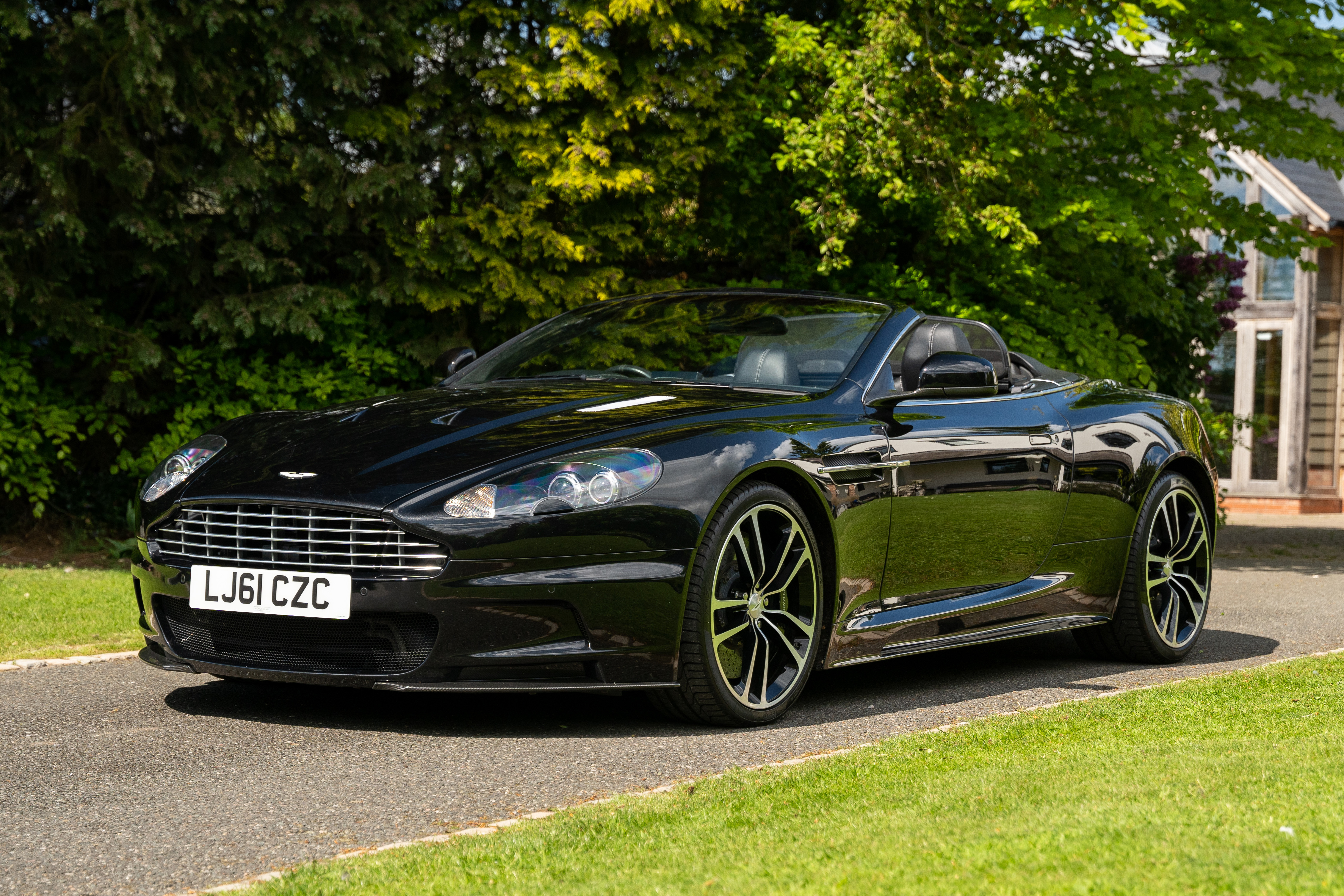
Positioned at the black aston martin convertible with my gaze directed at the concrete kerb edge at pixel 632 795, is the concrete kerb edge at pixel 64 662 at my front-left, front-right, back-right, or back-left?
back-right

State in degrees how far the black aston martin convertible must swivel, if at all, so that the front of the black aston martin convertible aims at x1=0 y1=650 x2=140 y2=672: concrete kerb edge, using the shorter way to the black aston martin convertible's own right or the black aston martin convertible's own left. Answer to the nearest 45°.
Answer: approximately 90° to the black aston martin convertible's own right

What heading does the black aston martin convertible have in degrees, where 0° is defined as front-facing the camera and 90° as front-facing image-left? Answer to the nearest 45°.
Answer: approximately 45°
